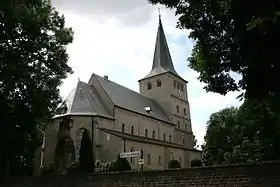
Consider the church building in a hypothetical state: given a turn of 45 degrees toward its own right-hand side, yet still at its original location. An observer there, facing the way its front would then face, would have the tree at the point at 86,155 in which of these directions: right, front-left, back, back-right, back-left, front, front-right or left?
right

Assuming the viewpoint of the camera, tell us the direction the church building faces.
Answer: facing away from the viewer and to the right of the viewer

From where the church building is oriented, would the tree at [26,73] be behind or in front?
behind

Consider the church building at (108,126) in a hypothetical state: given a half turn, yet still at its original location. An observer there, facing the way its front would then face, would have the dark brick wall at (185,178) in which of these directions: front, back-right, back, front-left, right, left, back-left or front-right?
front-left
